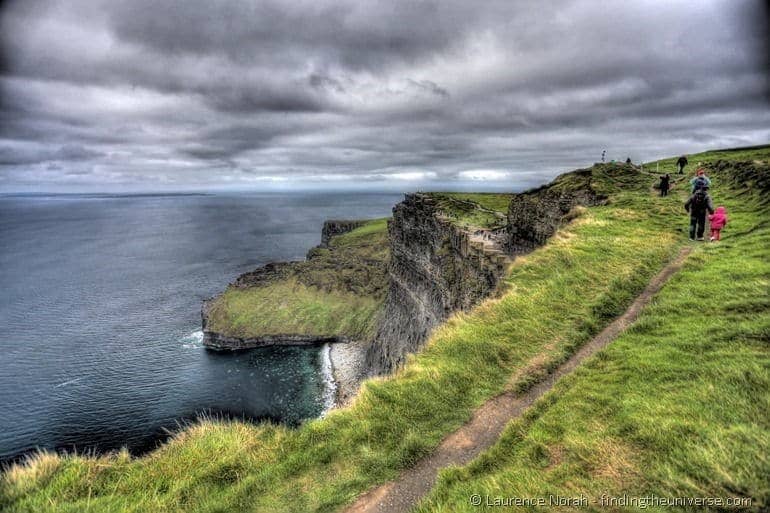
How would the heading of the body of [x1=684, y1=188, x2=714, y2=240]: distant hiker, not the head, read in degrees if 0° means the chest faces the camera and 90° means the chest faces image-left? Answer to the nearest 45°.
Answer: approximately 180°

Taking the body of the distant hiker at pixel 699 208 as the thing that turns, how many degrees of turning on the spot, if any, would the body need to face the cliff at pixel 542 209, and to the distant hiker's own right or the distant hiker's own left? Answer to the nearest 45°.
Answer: approximately 45° to the distant hiker's own left
